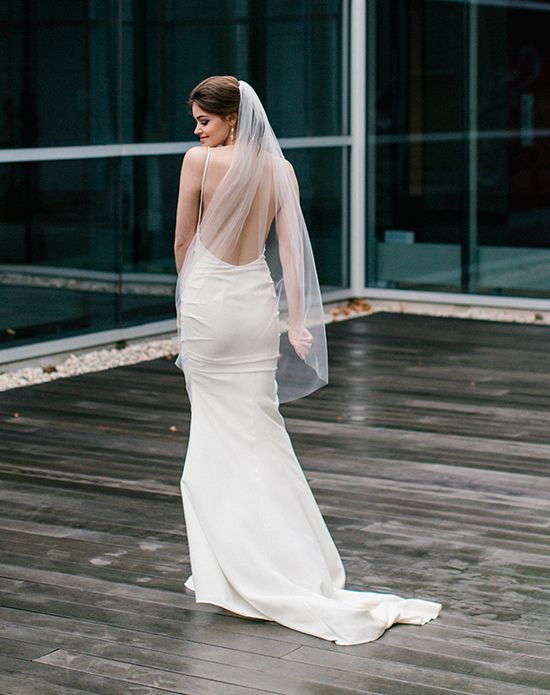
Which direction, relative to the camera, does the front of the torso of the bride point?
away from the camera

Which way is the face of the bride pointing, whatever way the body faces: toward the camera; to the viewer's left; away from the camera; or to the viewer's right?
to the viewer's left
